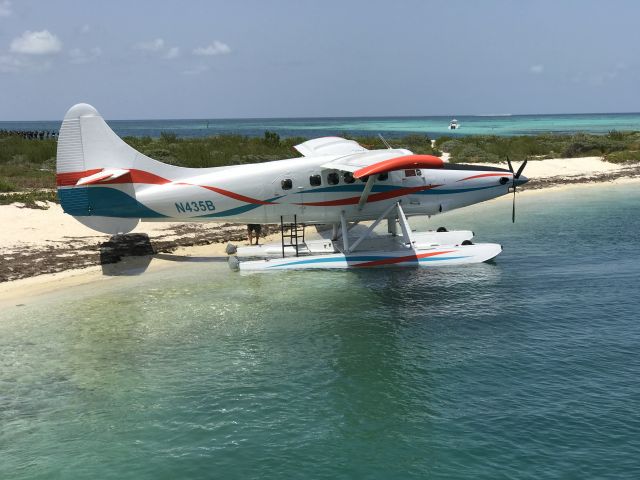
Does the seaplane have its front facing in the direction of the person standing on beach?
no

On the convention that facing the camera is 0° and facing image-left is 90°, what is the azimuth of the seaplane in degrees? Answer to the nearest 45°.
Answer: approximately 270°
